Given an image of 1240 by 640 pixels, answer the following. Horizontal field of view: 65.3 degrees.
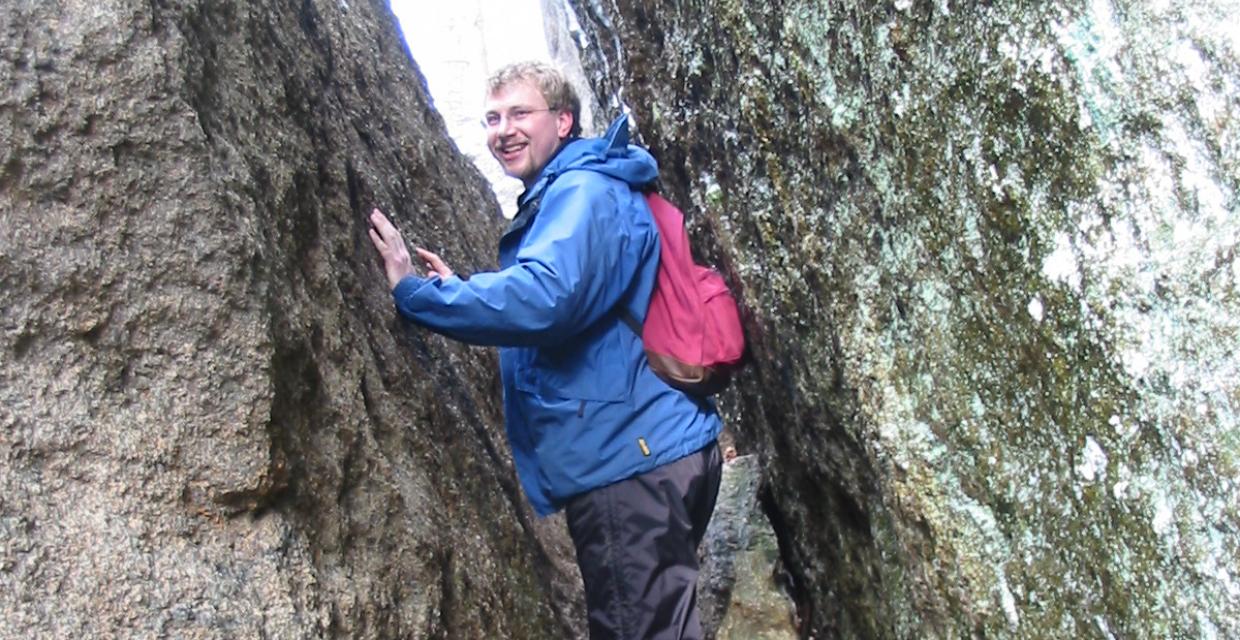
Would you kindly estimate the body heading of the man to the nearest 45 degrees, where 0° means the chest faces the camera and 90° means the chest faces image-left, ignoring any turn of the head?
approximately 90°
